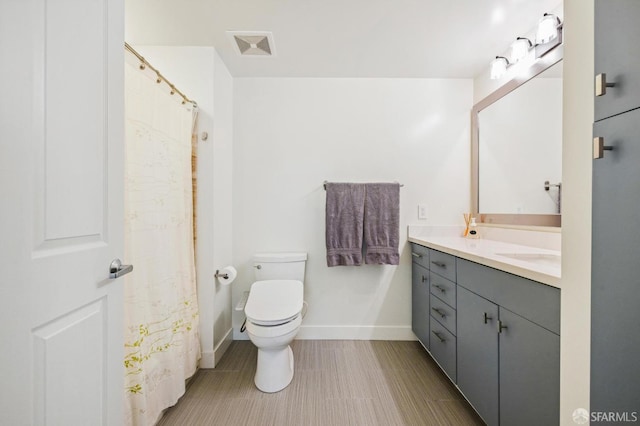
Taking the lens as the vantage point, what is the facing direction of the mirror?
facing the viewer and to the left of the viewer

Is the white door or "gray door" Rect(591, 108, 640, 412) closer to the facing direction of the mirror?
the white door

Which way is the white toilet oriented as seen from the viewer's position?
toward the camera

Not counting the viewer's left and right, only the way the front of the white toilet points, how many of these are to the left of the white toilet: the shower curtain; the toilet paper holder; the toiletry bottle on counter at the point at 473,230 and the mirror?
2

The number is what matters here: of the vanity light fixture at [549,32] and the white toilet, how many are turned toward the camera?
1

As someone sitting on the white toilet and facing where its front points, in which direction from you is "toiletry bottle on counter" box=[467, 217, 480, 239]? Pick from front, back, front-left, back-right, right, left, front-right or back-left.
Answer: left

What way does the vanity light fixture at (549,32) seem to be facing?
to the viewer's left

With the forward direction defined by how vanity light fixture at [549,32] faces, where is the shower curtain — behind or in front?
in front

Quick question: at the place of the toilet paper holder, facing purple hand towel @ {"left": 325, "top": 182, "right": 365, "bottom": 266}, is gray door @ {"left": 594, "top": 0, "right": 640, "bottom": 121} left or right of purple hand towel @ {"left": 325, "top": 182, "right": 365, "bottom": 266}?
right

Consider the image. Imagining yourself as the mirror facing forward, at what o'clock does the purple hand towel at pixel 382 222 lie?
The purple hand towel is roughly at 1 o'clock from the mirror.
